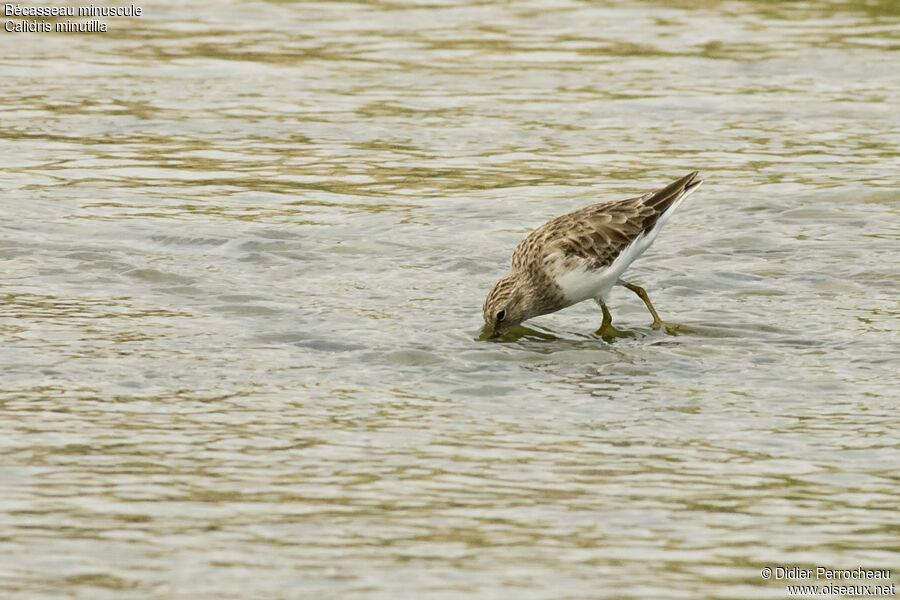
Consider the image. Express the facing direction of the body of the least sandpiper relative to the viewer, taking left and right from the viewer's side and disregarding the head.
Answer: facing to the left of the viewer
